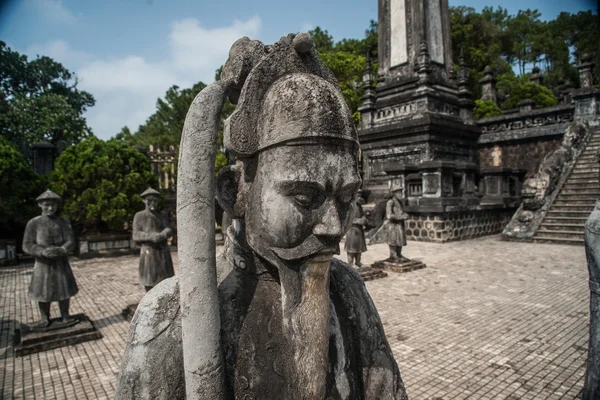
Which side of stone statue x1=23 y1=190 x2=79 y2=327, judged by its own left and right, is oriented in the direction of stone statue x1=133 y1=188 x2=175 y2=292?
left

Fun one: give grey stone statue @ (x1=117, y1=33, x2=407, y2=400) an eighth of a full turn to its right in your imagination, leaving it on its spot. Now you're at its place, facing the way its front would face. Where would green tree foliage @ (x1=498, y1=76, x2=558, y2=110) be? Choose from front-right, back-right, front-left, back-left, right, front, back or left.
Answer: back-left

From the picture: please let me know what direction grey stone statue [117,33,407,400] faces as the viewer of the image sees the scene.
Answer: facing the viewer and to the right of the viewer

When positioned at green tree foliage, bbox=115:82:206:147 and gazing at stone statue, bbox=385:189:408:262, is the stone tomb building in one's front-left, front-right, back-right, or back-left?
front-left

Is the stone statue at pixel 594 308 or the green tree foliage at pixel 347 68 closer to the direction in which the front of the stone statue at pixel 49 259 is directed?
the stone statue

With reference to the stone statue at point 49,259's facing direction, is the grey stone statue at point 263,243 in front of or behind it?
in front

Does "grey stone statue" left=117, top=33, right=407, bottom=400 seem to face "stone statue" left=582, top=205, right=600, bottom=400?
no

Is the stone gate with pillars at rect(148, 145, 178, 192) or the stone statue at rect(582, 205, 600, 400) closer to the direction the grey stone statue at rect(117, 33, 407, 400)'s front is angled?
the stone statue

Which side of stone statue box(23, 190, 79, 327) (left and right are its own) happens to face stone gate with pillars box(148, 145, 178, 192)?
back

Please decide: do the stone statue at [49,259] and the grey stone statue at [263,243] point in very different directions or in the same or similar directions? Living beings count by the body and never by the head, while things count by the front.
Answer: same or similar directions

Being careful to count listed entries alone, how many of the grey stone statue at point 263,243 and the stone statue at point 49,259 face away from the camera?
0

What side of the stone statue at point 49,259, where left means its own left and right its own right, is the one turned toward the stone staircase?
left

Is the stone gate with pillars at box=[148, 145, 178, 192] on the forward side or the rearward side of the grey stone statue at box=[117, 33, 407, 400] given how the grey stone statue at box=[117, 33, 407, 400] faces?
on the rearward side

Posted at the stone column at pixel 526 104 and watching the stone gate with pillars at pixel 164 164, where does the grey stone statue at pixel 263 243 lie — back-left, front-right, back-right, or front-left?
front-left

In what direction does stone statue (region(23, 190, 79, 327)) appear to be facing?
toward the camera

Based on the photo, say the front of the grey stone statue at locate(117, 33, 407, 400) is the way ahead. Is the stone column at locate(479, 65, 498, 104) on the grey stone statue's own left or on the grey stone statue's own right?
on the grey stone statue's own left
